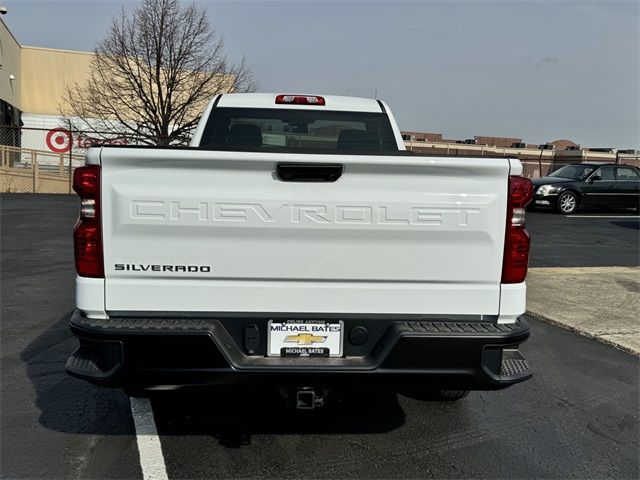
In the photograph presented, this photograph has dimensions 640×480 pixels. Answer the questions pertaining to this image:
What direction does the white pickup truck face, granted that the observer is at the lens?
facing away from the viewer

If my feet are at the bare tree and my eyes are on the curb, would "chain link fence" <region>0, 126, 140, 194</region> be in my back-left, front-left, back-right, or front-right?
back-right

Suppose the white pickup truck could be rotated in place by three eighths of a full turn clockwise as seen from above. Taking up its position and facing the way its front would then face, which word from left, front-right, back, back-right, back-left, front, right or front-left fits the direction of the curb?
left

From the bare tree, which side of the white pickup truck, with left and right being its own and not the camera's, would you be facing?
front

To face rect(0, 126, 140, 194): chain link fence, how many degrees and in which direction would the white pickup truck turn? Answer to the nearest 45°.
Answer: approximately 45° to its left
